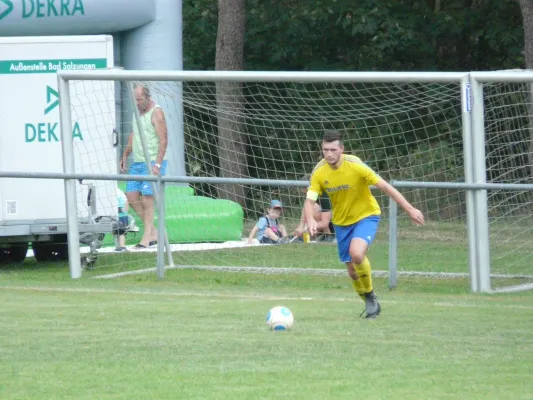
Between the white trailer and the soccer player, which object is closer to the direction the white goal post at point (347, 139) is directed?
the soccer player

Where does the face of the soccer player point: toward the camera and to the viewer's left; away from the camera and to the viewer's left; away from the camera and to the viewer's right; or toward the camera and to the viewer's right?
toward the camera and to the viewer's left

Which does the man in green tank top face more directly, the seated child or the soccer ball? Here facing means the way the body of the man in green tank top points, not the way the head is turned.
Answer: the soccer ball

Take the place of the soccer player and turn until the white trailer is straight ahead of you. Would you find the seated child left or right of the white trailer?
right

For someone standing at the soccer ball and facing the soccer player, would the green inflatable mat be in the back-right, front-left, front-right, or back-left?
front-left

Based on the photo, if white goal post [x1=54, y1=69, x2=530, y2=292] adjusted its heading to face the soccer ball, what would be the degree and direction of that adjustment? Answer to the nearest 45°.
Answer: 0° — it already faces it

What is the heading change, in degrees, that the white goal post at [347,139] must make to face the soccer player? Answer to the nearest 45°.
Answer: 0° — it already faces them

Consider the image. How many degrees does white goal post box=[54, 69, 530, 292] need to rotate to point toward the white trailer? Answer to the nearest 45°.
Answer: approximately 90° to its right

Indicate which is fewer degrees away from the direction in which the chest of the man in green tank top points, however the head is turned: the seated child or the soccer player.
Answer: the soccer player

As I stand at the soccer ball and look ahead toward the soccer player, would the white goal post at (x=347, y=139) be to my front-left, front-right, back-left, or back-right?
front-left

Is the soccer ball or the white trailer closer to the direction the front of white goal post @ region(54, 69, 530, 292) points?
the soccer ball

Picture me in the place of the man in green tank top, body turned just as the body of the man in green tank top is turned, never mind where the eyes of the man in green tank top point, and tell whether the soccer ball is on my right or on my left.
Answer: on my left

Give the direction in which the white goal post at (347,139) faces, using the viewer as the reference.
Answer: facing the viewer
